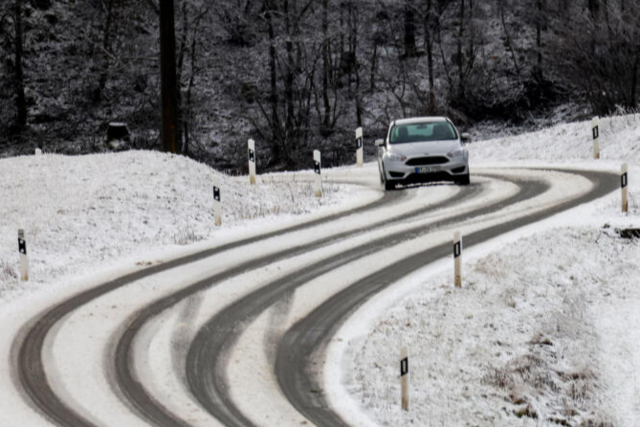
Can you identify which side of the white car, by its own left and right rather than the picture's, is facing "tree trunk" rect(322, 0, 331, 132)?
back

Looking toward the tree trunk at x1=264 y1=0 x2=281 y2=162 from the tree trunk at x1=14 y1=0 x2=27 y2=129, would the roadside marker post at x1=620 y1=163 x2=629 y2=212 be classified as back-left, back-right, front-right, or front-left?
front-right

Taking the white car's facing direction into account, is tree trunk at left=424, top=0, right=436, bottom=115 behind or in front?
behind

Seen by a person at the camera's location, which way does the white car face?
facing the viewer

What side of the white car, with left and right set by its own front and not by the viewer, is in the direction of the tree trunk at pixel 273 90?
back

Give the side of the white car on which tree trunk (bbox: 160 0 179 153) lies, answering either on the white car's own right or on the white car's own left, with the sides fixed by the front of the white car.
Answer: on the white car's own right

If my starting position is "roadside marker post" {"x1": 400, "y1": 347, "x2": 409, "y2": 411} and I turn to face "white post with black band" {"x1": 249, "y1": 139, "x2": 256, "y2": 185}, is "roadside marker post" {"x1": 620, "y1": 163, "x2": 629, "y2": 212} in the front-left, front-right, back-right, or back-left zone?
front-right

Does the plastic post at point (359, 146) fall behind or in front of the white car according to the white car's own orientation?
behind

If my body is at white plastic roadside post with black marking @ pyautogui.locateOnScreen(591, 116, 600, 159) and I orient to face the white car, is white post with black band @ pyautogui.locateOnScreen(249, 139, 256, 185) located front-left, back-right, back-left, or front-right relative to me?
front-right

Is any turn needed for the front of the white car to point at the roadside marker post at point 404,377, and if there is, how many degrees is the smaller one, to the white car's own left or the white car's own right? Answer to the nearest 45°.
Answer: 0° — it already faces it

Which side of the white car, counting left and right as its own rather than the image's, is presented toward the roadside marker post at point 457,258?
front

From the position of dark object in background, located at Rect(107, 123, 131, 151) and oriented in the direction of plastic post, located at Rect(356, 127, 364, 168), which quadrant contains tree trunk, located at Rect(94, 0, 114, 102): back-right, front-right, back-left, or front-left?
back-left

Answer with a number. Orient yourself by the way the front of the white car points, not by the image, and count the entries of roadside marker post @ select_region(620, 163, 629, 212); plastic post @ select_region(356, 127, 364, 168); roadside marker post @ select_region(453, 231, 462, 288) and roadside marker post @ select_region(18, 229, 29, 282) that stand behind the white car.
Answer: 1

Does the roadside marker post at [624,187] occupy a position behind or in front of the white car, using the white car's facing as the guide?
in front

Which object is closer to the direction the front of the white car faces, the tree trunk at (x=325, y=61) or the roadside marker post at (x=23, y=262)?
the roadside marker post

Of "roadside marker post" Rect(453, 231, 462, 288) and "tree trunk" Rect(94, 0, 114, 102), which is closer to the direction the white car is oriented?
the roadside marker post

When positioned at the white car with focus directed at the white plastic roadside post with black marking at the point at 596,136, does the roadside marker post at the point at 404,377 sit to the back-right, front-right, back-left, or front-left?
back-right
